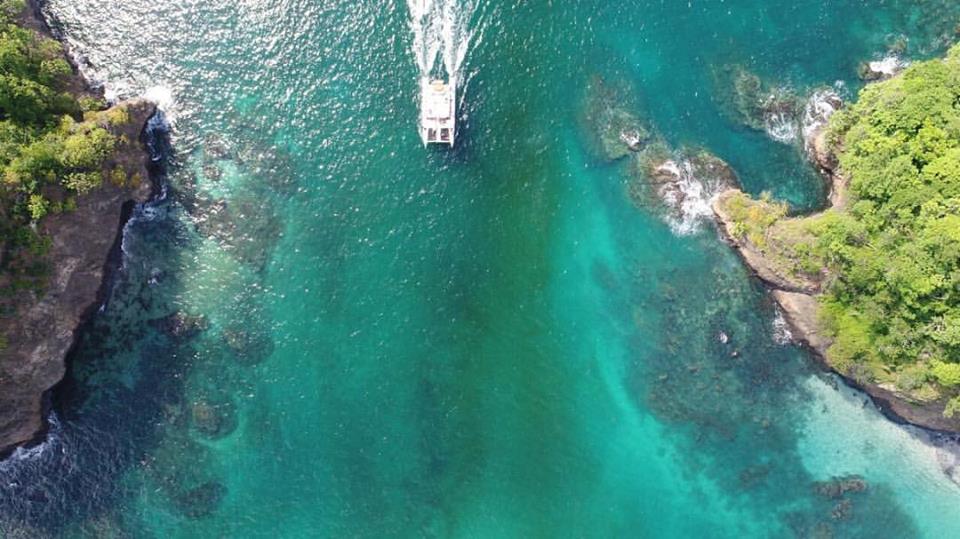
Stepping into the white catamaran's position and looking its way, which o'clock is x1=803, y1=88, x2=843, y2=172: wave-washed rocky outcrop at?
The wave-washed rocky outcrop is roughly at 9 o'clock from the white catamaran.

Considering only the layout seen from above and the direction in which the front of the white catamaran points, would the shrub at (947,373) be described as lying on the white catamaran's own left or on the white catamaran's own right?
on the white catamaran's own left

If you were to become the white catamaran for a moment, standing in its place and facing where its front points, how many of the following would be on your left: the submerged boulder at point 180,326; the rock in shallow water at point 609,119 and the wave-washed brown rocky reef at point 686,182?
2

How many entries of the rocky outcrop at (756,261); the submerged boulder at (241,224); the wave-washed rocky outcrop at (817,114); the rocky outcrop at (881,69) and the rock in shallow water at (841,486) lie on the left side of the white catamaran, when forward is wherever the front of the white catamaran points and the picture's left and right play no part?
4

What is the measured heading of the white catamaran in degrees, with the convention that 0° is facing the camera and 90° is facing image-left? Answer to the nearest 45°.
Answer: approximately 0°

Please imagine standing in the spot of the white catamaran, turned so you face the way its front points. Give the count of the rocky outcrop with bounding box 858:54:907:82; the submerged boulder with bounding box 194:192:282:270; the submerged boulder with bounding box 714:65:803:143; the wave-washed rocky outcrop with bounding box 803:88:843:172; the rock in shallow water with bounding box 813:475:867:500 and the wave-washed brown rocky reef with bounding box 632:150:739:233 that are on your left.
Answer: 5

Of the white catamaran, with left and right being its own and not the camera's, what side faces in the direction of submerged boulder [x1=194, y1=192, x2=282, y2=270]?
right

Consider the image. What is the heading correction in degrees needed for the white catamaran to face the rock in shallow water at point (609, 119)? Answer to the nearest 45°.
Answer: approximately 90° to its left

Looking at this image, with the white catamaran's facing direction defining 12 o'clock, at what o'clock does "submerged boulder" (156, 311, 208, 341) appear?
The submerged boulder is roughly at 3 o'clock from the white catamaran.

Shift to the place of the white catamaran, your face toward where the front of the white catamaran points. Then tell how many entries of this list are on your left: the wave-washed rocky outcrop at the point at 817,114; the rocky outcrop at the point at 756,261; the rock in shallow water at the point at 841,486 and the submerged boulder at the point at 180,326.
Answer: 3
